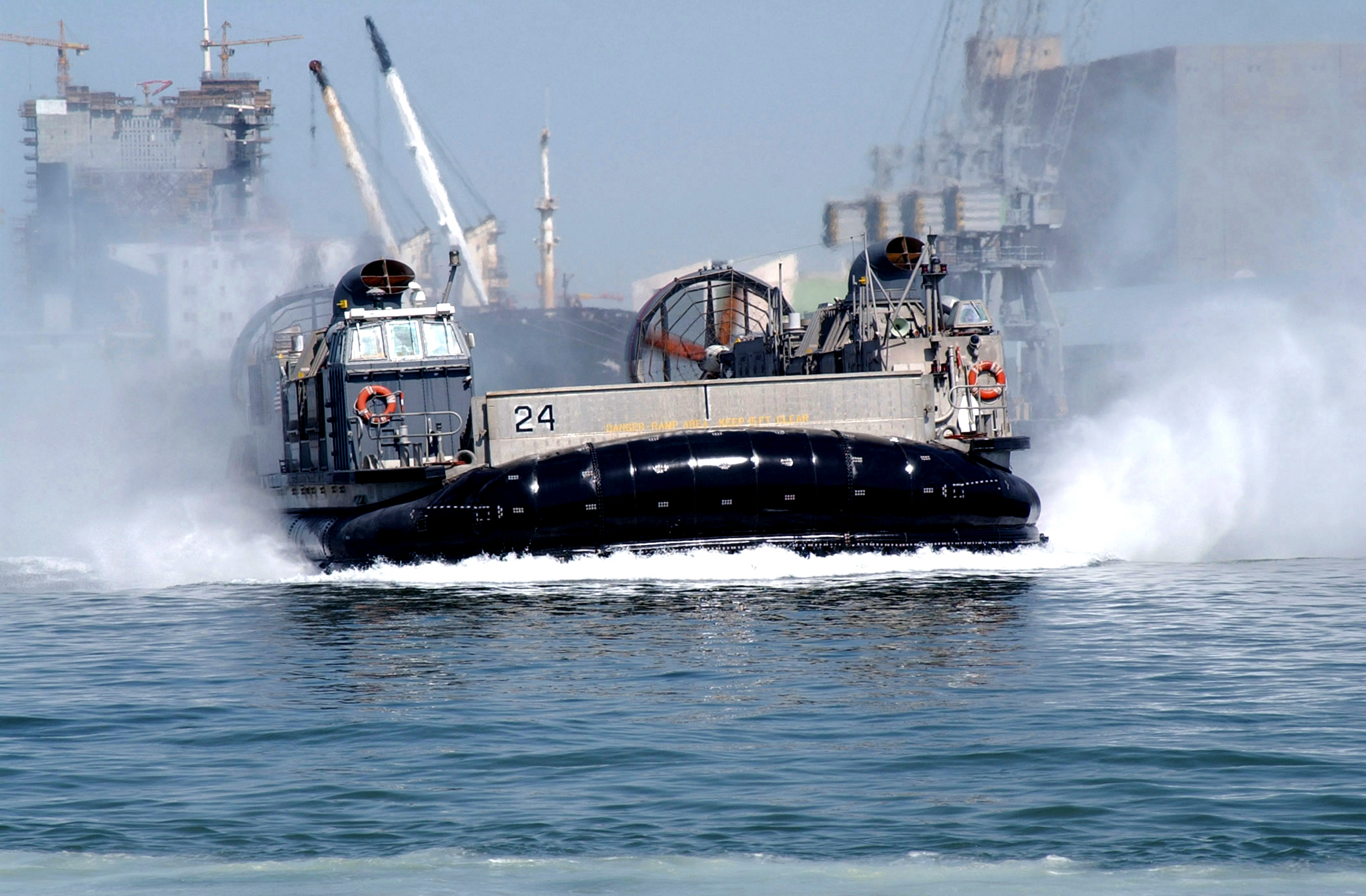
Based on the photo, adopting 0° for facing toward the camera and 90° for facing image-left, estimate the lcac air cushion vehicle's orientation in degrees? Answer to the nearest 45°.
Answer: approximately 0°
